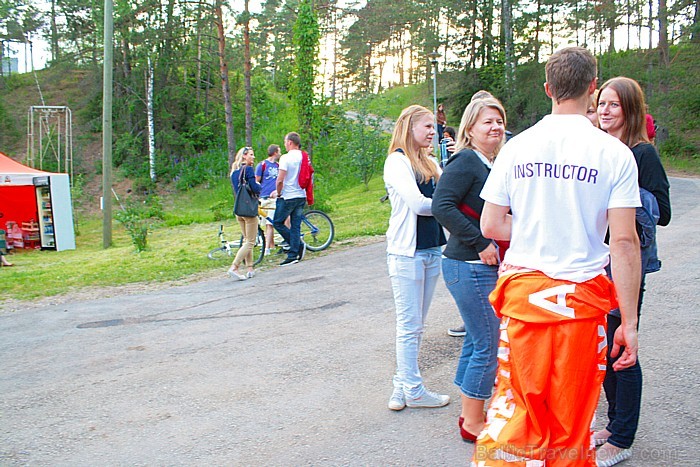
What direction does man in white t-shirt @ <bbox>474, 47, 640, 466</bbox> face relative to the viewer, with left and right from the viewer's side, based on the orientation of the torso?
facing away from the viewer

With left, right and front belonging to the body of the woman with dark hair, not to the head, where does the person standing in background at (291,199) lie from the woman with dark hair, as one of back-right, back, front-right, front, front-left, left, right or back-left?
right

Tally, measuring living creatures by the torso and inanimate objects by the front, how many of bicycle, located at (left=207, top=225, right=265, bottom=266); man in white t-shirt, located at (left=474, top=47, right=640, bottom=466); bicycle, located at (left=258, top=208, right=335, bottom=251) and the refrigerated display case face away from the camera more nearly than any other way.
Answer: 1

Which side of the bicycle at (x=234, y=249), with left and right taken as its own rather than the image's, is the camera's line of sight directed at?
left

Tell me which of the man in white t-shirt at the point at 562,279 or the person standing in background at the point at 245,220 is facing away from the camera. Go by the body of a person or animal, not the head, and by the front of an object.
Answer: the man in white t-shirt

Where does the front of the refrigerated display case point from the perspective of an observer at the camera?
facing the viewer and to the left of the viewer

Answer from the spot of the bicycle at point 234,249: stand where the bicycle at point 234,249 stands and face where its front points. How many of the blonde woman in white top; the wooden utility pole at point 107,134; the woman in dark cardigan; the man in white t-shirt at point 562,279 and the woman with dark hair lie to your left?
4

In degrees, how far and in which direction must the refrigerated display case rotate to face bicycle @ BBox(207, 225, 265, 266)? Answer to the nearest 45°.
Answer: approximately 45° to its left
